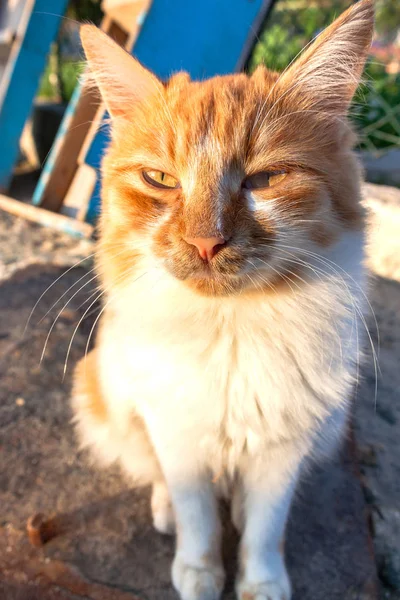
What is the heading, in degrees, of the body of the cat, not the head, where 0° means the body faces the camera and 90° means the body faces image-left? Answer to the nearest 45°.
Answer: approximately 0°

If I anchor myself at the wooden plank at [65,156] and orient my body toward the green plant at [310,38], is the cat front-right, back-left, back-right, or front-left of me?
back-right

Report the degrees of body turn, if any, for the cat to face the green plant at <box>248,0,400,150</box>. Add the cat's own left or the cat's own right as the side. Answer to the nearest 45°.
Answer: approximately 180°

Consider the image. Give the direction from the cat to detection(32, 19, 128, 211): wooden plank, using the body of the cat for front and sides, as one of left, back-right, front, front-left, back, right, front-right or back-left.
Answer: back-right

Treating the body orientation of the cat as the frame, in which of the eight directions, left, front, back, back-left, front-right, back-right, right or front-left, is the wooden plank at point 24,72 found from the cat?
back-right

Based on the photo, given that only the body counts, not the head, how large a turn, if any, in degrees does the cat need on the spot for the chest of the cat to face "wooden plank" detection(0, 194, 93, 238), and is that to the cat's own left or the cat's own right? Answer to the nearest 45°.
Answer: approximately 135° to the cat's own right
